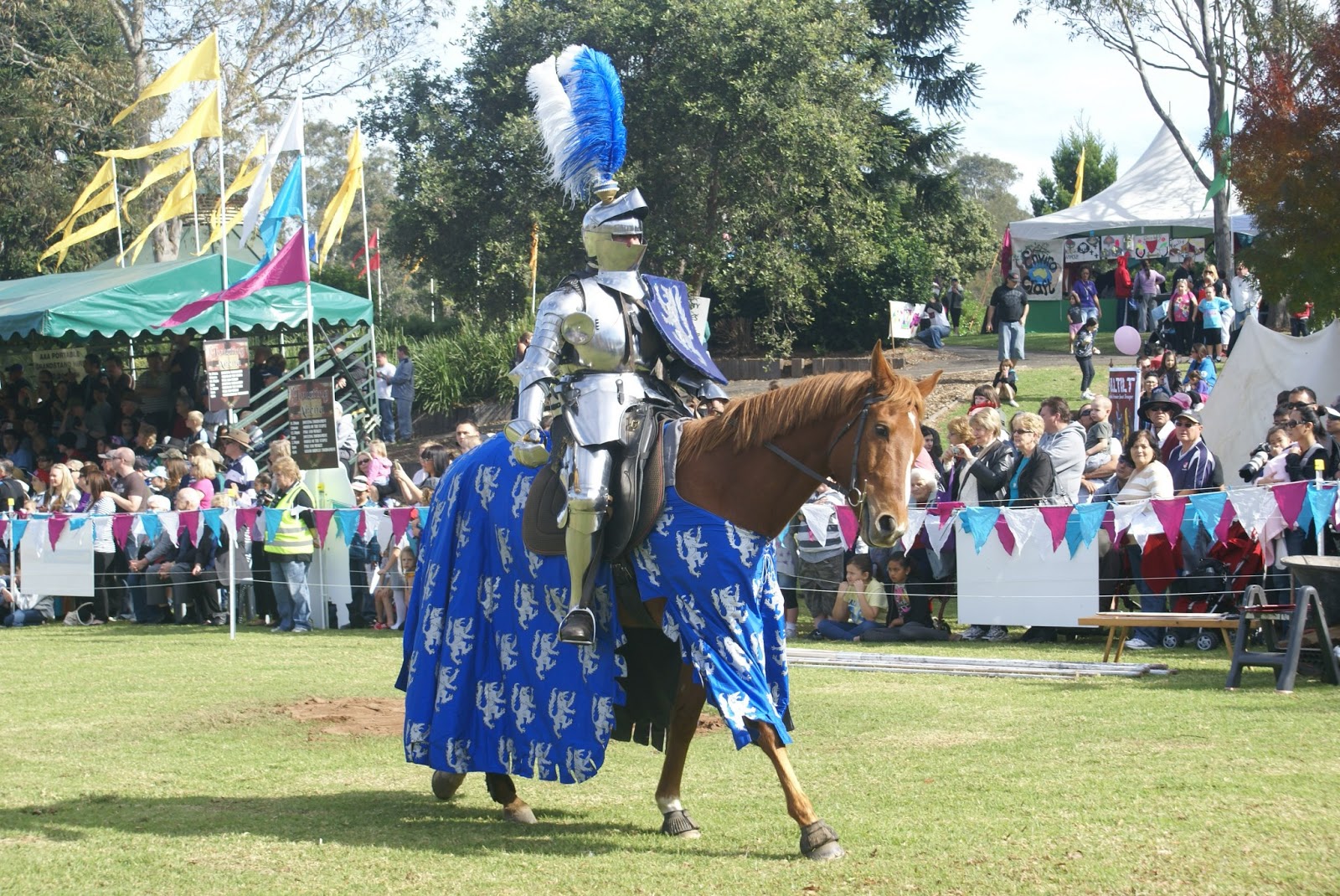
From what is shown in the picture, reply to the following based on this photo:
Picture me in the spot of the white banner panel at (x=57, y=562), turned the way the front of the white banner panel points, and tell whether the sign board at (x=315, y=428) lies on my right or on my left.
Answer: on my left

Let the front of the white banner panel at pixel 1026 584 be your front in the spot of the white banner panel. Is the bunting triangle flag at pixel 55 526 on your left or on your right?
on your right

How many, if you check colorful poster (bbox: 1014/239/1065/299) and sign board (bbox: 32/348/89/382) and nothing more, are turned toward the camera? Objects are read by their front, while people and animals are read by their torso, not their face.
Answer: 2

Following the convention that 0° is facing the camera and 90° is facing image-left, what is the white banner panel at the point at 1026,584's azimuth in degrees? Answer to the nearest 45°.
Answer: approximately 0°
